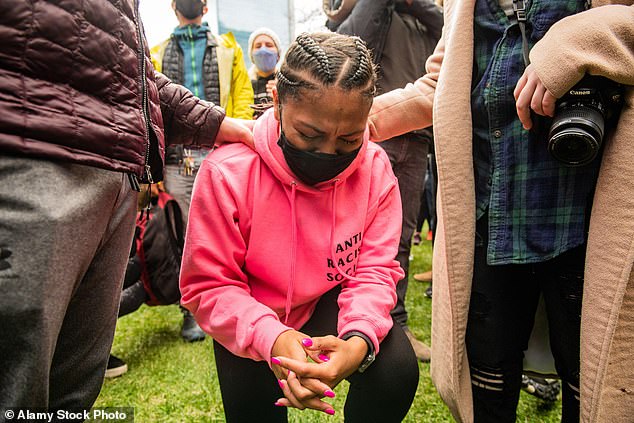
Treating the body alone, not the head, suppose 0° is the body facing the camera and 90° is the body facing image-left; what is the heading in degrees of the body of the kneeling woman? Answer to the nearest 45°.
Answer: approximately 0°

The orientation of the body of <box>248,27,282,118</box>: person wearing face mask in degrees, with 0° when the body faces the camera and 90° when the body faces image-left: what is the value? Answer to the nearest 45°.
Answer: approximately 0°

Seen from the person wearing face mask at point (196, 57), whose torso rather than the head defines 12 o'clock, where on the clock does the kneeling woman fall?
The kneeling woman is roughly at 12 o'clock from the person wearing face mask.

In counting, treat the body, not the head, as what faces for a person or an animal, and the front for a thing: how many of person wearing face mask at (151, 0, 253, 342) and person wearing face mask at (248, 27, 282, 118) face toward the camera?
2
